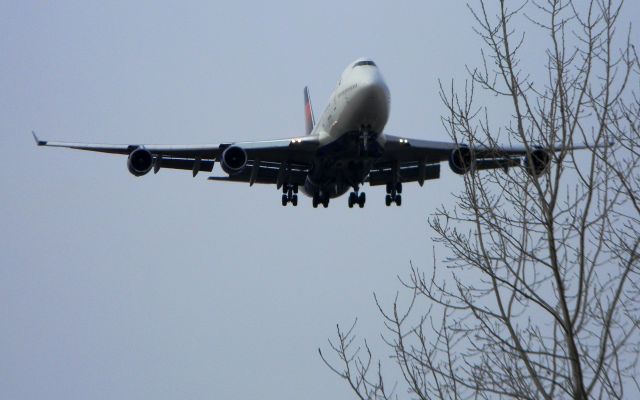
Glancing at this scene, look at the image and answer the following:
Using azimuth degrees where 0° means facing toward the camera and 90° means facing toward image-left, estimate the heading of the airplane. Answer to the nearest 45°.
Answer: approximately 0°
